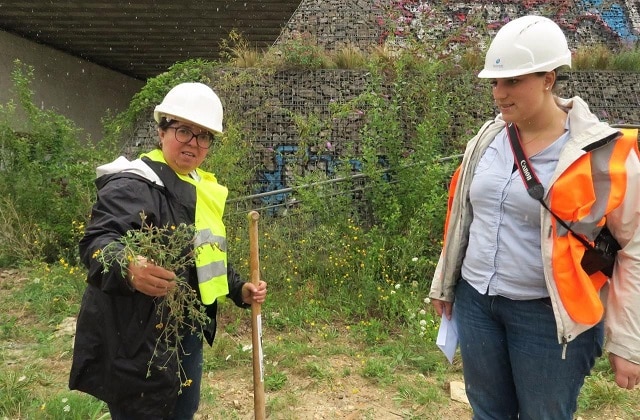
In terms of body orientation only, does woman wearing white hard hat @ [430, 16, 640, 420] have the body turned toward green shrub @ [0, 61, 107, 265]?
no

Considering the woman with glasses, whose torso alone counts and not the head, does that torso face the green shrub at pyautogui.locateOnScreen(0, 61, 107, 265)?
no

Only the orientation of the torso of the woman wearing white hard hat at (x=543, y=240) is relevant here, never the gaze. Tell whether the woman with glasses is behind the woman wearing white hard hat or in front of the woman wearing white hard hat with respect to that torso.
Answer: in front

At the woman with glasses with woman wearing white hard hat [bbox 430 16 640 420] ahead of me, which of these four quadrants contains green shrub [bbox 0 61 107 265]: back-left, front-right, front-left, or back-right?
back-left

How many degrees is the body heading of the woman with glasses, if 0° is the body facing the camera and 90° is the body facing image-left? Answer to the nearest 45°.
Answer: approximately 315°

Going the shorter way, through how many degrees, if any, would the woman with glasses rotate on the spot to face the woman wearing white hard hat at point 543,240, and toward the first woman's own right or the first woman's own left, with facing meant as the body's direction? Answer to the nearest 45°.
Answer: approximately 45° to the first woman's own left

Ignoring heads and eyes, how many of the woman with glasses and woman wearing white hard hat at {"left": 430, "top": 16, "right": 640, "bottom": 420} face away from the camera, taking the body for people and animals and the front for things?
0

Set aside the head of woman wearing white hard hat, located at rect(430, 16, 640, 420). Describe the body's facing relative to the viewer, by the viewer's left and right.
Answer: facing the viewer and to the left of the viewer

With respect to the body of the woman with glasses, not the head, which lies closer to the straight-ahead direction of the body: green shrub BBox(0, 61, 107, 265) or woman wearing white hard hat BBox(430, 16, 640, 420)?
the woman wearing white hard hat
